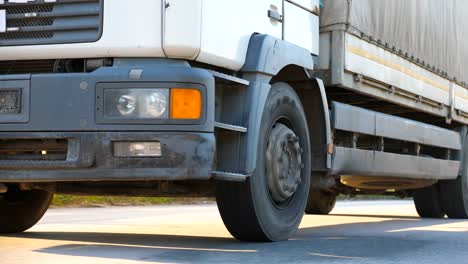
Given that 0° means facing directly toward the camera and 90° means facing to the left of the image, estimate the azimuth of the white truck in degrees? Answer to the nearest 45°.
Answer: approximately 45°
